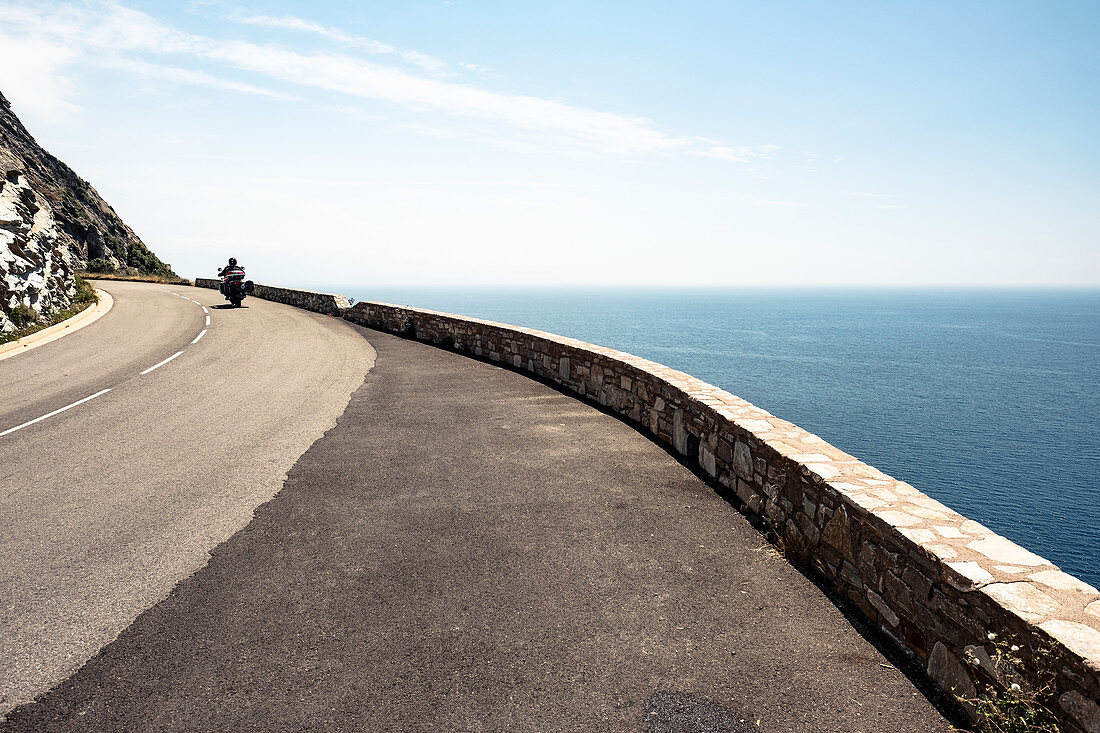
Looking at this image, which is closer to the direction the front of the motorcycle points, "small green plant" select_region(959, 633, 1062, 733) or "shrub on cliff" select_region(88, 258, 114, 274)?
the shrub on cliff

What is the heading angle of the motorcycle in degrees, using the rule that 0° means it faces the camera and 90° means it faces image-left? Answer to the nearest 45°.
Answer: approximately 180°

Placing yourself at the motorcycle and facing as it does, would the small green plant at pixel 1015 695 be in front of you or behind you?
behind

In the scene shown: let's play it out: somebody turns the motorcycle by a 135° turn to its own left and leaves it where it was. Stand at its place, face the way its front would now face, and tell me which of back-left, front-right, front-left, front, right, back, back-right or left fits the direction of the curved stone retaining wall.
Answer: front-left
